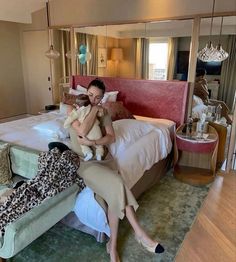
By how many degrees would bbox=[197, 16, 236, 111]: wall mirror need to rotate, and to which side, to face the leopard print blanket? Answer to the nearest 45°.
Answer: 0° — it already faces it

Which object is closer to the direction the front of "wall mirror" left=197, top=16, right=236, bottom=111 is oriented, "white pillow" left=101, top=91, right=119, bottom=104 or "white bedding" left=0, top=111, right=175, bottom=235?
the white bedding

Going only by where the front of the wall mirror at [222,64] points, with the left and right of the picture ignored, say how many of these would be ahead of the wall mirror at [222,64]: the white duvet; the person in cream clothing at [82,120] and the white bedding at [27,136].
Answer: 3

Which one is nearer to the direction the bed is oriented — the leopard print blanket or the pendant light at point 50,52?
the leopard print blanket

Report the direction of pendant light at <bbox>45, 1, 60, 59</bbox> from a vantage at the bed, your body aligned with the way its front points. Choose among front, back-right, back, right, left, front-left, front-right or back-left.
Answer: right

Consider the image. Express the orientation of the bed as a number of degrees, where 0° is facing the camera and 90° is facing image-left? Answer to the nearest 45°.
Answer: approximately 45°

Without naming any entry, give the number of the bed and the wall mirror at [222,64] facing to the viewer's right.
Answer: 0

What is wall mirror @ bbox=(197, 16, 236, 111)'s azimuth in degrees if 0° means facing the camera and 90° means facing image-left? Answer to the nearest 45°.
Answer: approximately 45°
